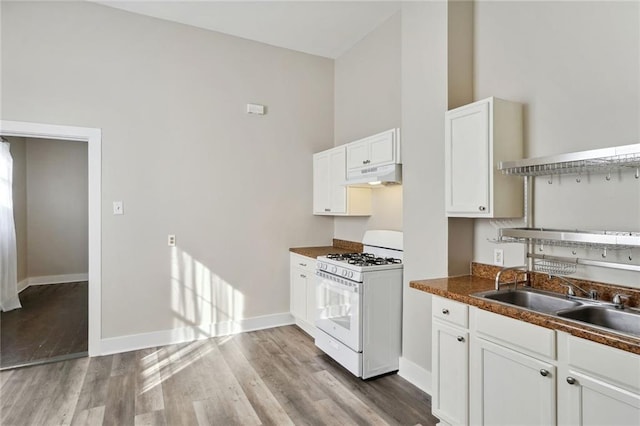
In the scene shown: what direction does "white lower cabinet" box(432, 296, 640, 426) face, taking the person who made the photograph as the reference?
facing the viewer and to the left of the viewer

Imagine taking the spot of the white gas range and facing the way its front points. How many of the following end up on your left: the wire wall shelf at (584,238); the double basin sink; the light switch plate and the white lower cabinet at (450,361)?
3

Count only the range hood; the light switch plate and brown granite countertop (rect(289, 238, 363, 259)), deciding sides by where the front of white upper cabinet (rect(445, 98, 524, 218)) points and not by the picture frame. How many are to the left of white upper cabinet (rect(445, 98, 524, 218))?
0

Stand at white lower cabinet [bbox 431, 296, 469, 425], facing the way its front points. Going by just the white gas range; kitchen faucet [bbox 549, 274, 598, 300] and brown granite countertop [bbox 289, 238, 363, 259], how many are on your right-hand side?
2

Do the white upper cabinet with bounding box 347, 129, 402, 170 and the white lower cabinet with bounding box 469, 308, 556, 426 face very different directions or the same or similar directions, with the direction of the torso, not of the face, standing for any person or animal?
same or similar directions

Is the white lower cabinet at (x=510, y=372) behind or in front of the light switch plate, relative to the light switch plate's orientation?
in front

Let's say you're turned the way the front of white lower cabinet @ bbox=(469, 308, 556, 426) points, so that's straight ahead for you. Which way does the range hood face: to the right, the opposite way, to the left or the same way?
the same way

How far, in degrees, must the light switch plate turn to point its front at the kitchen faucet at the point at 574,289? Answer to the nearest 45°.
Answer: approximately 45° to its left

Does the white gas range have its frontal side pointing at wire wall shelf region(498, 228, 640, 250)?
no

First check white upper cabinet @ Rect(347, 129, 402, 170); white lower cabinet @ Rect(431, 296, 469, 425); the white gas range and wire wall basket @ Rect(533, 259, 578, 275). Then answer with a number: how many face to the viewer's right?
0

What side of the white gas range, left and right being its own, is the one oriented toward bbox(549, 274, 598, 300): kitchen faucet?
left

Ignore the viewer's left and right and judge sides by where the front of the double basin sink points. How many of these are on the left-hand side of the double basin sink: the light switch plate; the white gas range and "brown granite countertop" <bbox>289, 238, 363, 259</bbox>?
0

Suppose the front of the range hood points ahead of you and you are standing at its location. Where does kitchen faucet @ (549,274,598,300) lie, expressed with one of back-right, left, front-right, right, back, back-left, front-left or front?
left
